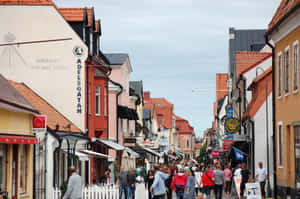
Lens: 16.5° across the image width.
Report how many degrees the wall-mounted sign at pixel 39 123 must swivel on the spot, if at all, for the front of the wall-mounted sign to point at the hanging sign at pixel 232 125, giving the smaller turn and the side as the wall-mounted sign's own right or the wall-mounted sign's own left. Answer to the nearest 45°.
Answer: approximately 135° to the wall-mounted sign's own left

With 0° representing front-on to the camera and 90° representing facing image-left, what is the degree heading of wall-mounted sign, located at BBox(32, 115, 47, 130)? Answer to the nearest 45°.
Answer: approximately 0°

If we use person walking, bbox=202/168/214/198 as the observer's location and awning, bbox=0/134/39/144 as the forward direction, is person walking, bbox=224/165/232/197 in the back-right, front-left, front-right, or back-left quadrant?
back-right

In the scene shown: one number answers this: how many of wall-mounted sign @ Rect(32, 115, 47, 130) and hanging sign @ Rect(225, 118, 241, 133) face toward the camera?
2

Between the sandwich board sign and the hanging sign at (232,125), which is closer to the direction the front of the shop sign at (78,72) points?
the sandwich board sign

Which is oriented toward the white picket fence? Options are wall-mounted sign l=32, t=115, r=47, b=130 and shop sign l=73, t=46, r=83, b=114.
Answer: the shop sign
